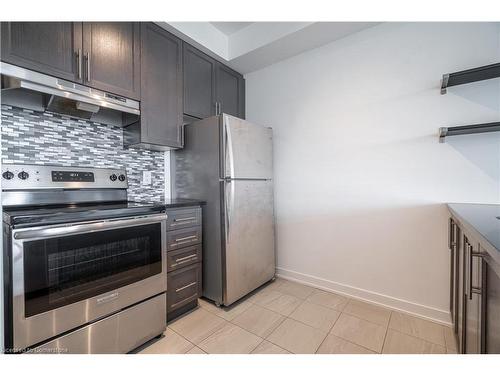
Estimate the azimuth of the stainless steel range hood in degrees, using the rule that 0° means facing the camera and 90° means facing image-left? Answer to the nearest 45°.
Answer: approximately 315°

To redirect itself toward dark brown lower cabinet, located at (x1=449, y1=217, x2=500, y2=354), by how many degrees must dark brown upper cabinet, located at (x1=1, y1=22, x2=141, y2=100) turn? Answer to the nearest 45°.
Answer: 0° — it already faces it

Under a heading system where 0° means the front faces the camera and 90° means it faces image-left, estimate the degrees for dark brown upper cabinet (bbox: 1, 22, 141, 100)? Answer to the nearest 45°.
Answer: approximately 315°

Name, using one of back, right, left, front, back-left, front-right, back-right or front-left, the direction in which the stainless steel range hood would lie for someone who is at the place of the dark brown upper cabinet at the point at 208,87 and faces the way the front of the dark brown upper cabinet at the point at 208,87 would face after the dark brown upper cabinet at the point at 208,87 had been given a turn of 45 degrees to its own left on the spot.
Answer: back-right

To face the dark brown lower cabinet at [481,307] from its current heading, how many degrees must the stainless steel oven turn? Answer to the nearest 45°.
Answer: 0° — it already faces it

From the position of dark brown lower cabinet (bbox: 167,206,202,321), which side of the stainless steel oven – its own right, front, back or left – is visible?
left
